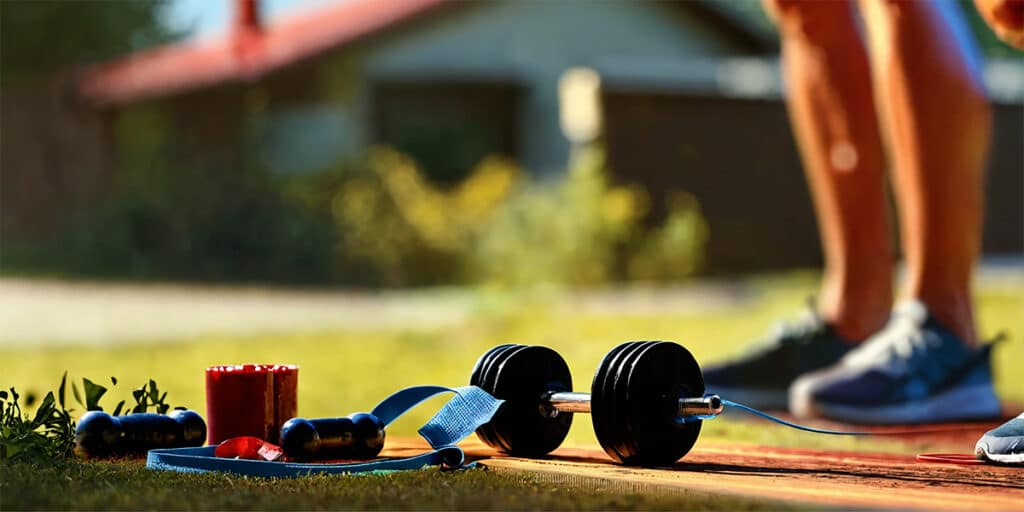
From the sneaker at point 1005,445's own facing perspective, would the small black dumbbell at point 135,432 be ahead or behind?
ahead

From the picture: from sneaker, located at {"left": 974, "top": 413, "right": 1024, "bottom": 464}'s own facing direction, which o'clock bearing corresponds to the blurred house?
The blurred house is roughly at 2 o'clock from the sneaker.

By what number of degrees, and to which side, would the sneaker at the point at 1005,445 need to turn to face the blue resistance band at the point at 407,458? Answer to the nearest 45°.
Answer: approximately 45° to its left

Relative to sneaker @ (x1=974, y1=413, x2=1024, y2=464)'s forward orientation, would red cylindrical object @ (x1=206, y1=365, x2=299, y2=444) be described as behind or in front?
in front

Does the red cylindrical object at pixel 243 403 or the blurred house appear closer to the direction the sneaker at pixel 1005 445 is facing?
the red cylindrical object

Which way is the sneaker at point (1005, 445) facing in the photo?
to the viewer's left

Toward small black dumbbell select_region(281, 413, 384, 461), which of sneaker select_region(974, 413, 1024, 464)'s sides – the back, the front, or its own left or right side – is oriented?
front

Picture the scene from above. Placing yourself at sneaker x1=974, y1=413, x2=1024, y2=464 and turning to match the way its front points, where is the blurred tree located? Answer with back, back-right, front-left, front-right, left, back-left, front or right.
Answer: front-right

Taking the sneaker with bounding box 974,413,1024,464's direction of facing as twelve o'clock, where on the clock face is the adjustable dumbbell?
The adjustable dumbbell is roughly at 11 o'clock from the sneaker.
